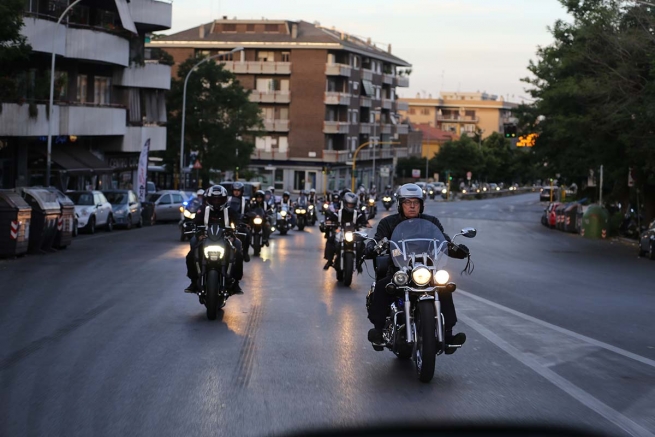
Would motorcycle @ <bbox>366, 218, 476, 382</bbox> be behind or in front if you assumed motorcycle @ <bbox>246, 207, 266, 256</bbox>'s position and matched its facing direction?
in front

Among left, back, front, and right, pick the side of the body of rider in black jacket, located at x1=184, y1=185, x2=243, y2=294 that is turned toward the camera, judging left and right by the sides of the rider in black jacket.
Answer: front

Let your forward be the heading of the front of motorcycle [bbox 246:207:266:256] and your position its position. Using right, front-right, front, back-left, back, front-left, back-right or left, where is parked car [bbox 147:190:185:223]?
back

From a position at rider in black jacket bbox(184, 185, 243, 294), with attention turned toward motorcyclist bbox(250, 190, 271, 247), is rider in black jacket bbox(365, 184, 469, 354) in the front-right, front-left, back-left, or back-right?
back-right

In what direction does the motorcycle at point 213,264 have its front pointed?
toward the camera

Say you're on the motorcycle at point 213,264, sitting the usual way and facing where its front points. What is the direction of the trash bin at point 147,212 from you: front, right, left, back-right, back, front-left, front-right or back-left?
back

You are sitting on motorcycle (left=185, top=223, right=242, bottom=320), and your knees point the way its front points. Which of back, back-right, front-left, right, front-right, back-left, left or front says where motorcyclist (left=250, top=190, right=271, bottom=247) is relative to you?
back

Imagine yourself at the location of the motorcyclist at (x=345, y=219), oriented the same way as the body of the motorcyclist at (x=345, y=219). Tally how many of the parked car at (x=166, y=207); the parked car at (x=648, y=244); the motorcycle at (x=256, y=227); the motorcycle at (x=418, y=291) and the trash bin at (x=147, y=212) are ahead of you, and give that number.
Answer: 1

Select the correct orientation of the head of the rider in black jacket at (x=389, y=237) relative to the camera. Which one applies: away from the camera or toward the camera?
toward the camera

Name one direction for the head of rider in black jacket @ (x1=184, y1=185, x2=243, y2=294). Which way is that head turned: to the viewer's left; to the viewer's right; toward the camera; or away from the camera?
toward the camera

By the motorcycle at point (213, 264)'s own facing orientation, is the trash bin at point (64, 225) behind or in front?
behind

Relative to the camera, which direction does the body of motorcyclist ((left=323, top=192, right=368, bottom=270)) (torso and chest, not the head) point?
toward the camera

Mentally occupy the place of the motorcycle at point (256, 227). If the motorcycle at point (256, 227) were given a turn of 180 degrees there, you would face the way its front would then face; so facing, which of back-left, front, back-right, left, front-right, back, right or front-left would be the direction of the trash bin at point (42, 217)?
left
